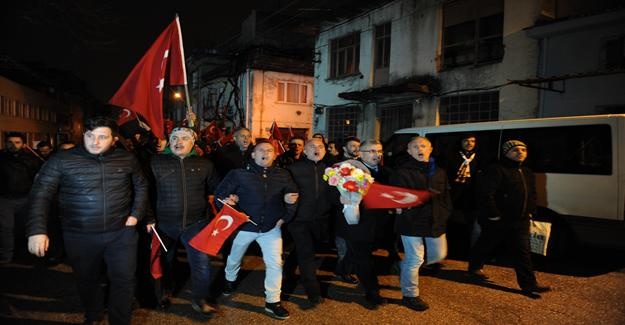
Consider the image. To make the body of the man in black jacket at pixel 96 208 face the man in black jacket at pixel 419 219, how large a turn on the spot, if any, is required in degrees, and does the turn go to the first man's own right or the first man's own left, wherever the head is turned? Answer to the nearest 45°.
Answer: approximately 90° to the first man's own left

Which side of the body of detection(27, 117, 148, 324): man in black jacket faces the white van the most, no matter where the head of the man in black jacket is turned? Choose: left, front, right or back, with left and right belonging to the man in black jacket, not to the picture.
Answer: left

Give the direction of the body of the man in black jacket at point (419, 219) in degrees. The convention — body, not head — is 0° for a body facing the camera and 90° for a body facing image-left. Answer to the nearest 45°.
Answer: approximately 0°

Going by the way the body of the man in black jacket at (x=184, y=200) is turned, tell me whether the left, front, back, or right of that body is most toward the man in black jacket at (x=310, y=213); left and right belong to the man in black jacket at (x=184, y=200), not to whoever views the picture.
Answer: left

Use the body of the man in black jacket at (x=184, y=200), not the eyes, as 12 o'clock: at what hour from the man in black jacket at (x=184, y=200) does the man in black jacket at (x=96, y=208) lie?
the man in black jacket at (x=96, y=208) is roughly at 2 o'clock from the man in black jacket at (x=184, y=200).
